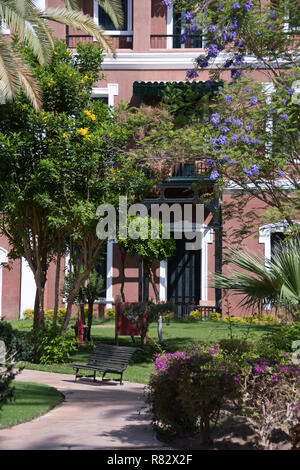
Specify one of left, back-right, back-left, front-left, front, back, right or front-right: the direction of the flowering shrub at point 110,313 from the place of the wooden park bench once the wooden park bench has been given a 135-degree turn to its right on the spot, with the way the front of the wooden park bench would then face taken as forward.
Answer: front

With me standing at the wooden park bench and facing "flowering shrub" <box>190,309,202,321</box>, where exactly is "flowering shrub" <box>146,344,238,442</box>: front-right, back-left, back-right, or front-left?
back-right

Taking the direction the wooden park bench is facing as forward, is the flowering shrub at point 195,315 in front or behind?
behind

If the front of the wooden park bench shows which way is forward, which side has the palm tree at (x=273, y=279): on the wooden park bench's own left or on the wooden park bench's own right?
on the wooden park bench's own left

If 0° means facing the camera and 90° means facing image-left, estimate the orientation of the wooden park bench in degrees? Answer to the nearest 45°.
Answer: approximately 45°

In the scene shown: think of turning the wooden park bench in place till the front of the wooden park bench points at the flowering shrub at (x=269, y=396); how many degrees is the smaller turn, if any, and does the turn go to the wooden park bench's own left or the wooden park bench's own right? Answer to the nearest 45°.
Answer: approximately 45° to the wooden park bench's own left

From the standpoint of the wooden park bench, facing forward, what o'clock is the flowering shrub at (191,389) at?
The flowering shrub is roughly at 10 o'clock from the wooden park bench.

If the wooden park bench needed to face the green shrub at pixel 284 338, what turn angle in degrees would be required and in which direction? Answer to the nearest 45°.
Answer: approximately 90° to its left
